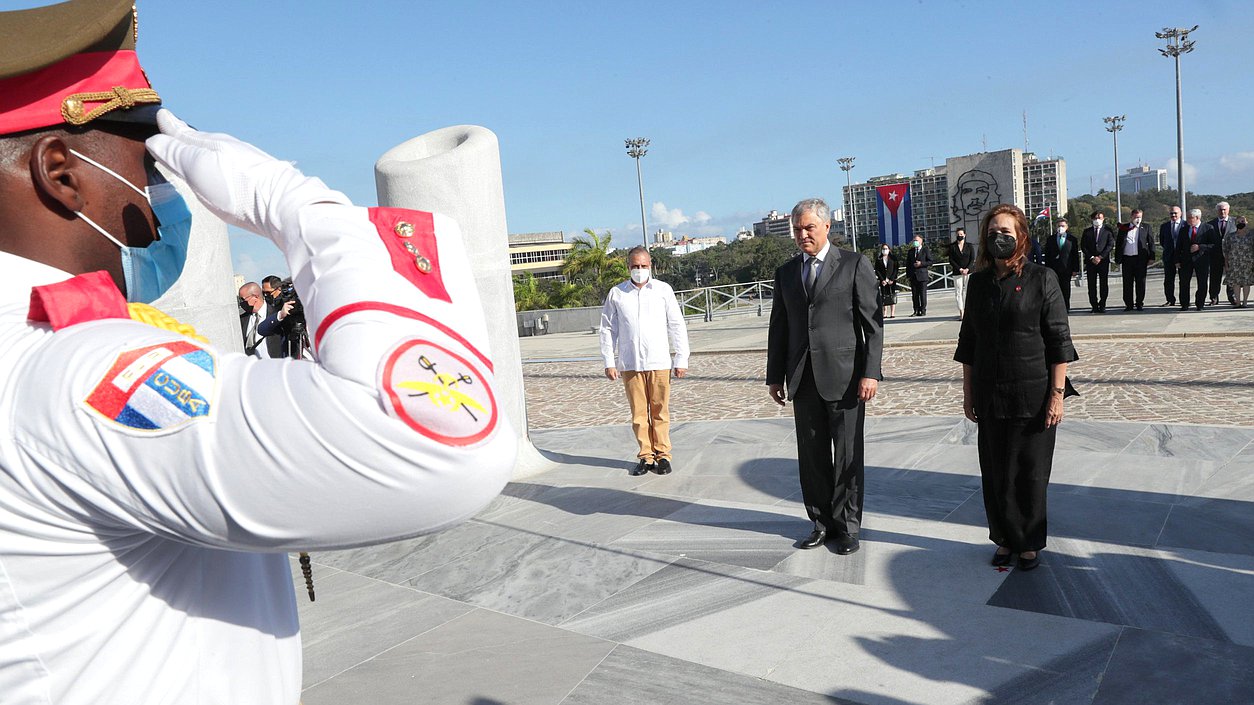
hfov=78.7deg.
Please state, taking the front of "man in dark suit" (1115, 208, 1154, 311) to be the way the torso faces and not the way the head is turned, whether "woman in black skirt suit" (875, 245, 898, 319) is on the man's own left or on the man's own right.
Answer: on the man's own right

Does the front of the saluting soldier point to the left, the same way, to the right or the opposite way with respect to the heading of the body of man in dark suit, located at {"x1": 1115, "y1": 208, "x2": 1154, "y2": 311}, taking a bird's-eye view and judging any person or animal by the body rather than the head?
the opposite way

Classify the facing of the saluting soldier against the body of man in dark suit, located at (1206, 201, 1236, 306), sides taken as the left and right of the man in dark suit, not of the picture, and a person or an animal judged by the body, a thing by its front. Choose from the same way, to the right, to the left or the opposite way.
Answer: the opposite way

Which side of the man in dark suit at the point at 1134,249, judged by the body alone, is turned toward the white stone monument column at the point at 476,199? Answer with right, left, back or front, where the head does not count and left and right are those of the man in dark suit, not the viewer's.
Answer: front

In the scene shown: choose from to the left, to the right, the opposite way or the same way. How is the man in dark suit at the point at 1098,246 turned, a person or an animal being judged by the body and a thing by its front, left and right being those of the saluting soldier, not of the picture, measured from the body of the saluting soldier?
the opposite way

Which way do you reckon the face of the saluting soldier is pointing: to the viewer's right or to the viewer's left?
to the viewer's right

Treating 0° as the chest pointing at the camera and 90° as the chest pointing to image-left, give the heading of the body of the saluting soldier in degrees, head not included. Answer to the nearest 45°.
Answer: approximately 225°

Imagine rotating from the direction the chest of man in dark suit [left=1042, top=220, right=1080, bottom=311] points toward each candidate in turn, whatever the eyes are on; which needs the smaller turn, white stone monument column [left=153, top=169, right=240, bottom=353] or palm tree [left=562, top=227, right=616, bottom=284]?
the white stone monument column

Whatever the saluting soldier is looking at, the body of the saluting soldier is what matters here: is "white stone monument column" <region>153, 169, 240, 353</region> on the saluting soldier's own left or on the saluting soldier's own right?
on the saluting soldier's own left
